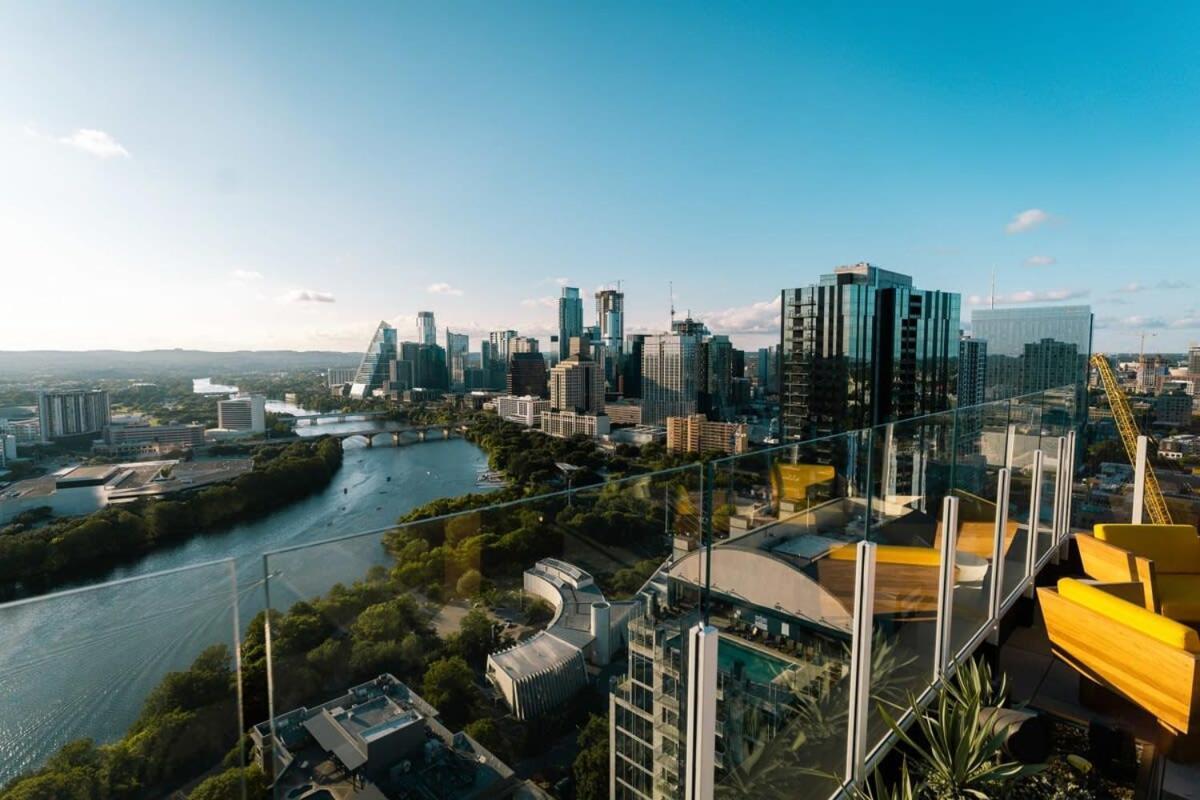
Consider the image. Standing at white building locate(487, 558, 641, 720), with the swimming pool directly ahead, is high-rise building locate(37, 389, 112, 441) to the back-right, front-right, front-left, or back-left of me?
back-left

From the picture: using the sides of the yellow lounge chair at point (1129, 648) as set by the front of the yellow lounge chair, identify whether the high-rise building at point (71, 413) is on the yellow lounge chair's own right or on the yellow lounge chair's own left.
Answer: on the yellow lounge chair's own left

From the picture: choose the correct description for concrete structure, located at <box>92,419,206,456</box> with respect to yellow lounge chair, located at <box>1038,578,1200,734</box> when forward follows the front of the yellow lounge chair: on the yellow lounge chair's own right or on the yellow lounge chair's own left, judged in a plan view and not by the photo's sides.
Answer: on the yellow lounge chair's own left
